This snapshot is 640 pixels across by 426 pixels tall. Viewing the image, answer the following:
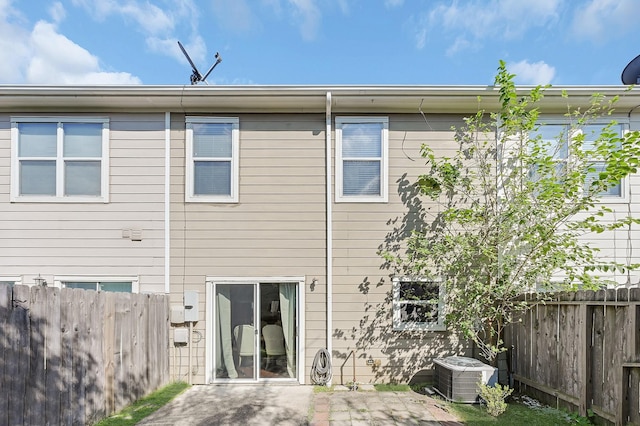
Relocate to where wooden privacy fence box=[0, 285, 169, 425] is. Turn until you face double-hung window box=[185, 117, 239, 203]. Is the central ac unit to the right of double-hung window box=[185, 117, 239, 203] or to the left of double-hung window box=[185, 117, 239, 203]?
right

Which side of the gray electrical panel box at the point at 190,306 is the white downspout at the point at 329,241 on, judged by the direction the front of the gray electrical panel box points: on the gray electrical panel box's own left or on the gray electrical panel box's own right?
on the gray electrical panel box's own left

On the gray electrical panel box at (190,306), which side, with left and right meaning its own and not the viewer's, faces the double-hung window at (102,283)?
right

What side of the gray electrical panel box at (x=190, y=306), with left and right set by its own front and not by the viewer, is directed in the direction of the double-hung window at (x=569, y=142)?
left

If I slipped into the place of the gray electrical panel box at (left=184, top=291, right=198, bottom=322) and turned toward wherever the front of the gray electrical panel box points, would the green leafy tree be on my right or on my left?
on my left

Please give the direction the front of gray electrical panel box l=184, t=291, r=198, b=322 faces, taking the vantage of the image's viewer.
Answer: facing the viewer

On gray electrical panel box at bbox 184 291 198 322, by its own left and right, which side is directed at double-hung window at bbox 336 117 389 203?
left

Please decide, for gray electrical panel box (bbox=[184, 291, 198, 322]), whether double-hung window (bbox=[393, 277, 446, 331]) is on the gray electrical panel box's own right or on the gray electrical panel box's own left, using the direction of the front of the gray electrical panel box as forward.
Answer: on the gray electrical panel box's own left
